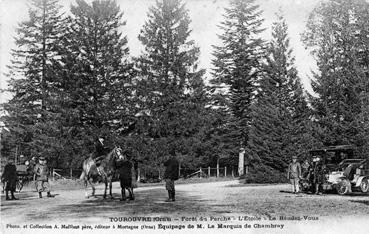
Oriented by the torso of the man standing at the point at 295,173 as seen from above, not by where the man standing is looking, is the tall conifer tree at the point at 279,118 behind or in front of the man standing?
behind

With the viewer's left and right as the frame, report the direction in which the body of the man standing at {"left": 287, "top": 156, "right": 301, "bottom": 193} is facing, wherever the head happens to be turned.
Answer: facing the viewer

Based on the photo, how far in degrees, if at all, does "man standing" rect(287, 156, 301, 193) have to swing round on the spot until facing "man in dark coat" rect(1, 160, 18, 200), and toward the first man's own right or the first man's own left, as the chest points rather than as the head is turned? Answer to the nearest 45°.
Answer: approximately 45° to the first man's own right

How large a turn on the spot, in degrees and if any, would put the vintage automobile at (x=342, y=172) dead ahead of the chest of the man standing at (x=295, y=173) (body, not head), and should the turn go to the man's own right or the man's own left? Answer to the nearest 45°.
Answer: approximately 90° to the man's own left
